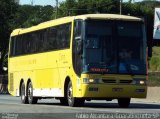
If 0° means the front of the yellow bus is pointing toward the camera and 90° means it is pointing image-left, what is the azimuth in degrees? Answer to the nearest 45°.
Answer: approximately 315°
